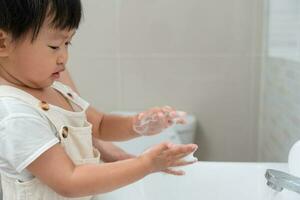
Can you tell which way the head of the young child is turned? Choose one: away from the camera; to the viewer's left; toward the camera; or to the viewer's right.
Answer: to the viewer's right

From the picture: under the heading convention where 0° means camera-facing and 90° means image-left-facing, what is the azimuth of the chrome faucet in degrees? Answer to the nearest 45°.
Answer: approximately 90°
